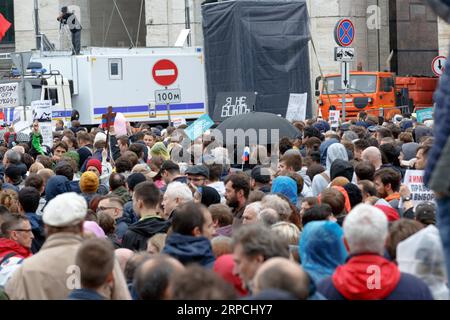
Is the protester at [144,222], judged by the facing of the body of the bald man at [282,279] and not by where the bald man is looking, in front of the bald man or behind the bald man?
in front

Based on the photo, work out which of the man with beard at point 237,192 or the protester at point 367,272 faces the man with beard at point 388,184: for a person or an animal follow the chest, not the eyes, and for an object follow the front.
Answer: the protester

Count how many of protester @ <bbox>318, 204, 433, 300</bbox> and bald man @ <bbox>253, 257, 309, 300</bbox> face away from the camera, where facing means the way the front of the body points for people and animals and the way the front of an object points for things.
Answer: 2

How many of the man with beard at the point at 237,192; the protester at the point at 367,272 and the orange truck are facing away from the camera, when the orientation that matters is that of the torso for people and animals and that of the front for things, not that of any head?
1

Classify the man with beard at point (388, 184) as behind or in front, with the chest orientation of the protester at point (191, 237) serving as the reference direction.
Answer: in front

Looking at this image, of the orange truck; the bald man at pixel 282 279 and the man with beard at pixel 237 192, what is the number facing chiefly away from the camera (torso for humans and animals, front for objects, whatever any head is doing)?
1

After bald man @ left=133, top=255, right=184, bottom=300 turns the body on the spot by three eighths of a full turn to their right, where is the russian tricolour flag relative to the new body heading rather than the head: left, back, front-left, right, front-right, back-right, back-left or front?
back

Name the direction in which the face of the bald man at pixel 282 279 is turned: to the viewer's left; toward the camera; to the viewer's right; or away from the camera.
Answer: away from the camera

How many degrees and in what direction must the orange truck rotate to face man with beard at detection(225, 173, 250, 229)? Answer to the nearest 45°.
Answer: approximately 45° to its left

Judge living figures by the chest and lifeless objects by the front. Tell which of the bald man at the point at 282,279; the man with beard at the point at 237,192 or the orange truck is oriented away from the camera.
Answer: the bald man

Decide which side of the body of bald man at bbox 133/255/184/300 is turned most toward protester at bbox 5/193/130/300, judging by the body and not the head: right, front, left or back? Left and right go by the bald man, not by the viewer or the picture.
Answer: left

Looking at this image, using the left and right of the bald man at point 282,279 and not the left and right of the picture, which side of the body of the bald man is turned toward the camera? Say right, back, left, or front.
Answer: back

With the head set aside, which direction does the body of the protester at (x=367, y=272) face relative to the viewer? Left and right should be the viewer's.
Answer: facing away from the viewer

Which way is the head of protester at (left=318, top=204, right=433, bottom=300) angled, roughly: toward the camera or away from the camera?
away from the camera
